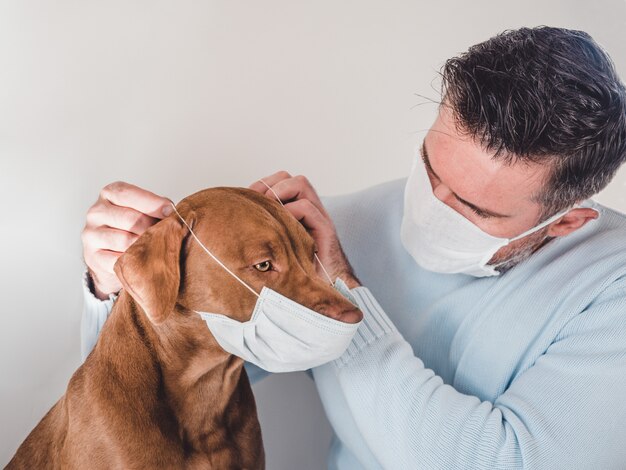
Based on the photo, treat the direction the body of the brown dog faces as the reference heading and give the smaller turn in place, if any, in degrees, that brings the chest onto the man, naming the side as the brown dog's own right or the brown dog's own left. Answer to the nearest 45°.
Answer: approximately 45° to the brown dog's own left

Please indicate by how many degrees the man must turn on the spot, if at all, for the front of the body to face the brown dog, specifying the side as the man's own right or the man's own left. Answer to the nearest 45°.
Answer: approximately 45° to the man's own right

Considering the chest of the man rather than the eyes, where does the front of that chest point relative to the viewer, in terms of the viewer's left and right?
facing the viewer and to the left of the viewer

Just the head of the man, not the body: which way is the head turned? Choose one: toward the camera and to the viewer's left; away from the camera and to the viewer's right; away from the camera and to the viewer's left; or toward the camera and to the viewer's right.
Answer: toward the camera and to the viewer's left

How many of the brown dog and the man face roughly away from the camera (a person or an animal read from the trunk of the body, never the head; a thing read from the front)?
0

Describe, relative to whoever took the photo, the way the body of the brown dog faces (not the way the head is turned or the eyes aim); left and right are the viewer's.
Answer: facing the viewer and to the right of the viewer
